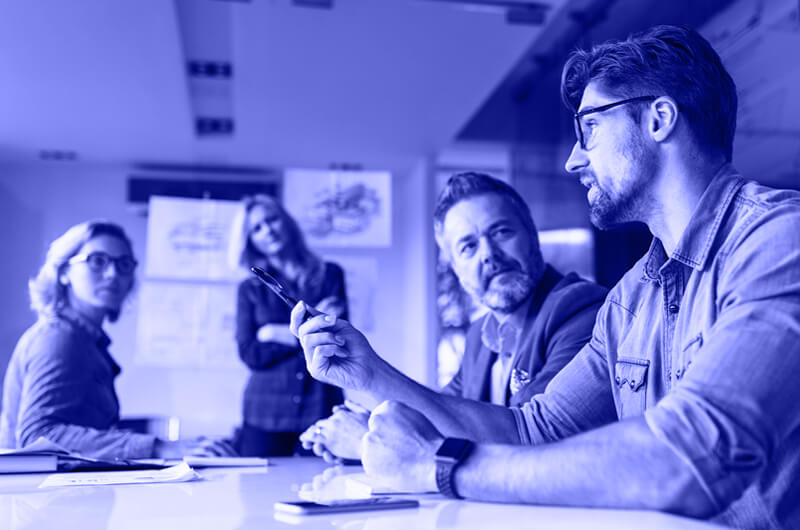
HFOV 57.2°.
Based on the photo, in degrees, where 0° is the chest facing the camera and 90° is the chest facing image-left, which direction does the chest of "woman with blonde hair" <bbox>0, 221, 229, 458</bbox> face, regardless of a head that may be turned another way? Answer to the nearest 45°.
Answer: approximately 270°

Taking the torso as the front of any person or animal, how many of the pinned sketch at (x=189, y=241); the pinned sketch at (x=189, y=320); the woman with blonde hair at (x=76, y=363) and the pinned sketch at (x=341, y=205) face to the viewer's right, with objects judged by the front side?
1

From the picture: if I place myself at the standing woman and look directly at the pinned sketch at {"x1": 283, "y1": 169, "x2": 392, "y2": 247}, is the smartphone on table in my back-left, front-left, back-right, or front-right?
back-right

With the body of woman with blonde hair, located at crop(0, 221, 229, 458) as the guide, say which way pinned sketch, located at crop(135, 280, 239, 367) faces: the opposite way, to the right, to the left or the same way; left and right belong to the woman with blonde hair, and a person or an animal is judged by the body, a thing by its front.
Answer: to the right

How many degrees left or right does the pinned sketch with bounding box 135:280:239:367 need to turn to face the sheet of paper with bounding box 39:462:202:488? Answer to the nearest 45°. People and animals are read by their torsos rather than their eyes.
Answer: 0° — it already faces it

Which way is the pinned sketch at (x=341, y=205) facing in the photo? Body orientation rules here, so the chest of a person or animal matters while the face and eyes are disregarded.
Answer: toward the camera

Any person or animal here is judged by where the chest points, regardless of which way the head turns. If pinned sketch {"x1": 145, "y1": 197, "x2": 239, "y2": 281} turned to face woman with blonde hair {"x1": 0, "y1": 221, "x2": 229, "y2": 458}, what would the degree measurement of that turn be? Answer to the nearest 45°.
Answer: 0° — it already faces them

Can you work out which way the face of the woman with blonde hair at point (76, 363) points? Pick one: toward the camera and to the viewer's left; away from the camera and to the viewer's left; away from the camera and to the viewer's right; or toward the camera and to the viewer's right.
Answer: toward the camera and to the viewer's right

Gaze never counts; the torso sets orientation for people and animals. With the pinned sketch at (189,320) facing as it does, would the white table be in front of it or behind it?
in front

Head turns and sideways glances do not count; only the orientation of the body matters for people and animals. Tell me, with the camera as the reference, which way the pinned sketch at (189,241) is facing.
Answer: facing the viewer

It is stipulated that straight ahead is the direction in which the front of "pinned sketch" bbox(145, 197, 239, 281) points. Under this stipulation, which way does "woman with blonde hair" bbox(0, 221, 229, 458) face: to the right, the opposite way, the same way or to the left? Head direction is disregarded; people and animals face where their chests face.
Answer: to the left
